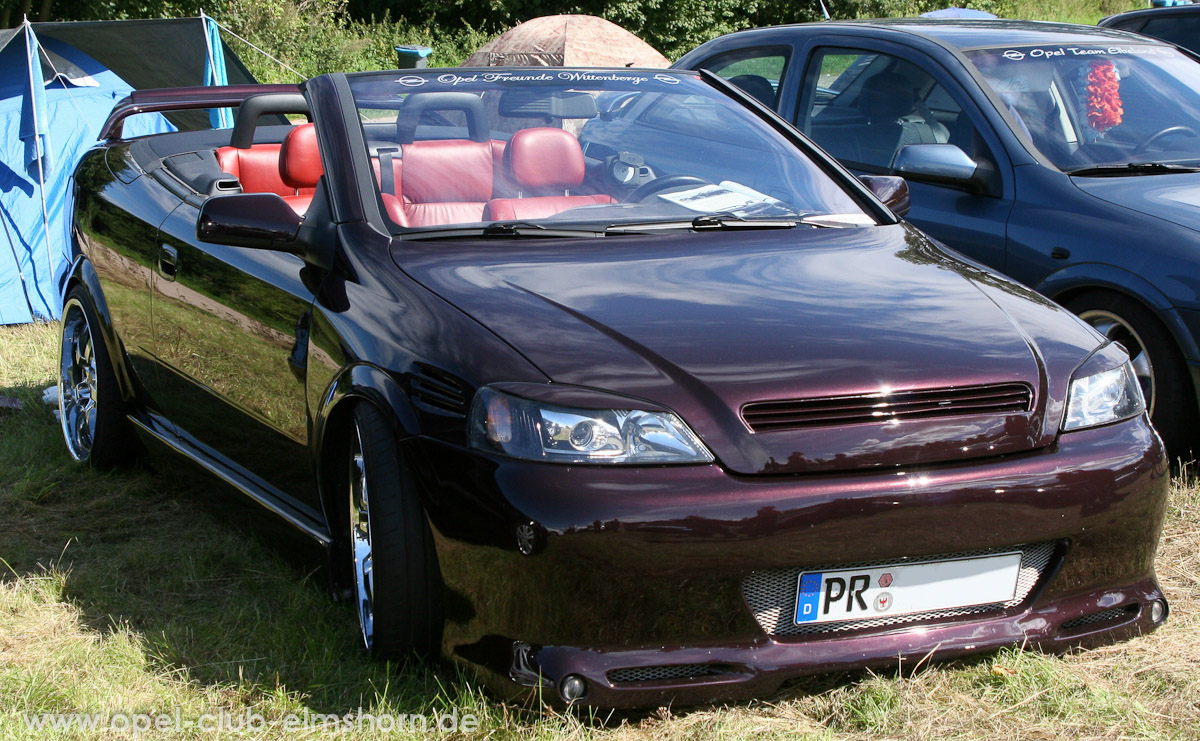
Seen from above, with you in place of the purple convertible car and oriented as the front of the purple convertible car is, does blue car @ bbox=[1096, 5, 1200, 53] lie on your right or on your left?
on your left

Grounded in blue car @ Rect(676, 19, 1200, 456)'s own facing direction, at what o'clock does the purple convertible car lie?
The purple convertible car is roughly at 2 o'clock from the blue car.

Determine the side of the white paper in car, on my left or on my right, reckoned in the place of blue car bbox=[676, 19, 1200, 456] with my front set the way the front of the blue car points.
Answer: on my right

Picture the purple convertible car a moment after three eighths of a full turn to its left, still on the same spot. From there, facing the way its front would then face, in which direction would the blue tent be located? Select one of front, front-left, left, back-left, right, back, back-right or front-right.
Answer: front-left

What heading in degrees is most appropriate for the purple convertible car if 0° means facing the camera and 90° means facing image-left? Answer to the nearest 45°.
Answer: approximately 315°

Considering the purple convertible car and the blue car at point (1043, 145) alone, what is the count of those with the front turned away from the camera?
0

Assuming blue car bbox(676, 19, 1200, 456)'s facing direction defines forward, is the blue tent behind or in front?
behind

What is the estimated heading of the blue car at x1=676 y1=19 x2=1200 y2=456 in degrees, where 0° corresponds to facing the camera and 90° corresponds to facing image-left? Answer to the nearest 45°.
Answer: approximately 315°

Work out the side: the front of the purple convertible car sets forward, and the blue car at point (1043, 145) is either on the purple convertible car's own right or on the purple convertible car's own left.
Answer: on the purple convertible car's own left

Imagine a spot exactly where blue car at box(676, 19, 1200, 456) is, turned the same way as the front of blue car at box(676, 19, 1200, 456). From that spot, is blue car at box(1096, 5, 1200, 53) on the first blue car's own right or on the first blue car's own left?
on the first blue car's own left

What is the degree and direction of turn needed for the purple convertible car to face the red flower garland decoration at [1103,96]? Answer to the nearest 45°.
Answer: approximately 90° to its left

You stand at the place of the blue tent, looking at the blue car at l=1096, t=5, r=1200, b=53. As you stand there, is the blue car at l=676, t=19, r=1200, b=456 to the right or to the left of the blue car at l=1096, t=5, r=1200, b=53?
right

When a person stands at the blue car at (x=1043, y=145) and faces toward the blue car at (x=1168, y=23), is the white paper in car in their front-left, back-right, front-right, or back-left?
back-left
